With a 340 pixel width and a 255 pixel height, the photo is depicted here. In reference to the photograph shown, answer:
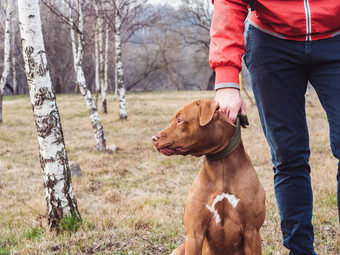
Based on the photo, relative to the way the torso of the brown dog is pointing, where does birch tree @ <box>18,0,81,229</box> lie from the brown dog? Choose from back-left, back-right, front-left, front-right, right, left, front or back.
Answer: back-right

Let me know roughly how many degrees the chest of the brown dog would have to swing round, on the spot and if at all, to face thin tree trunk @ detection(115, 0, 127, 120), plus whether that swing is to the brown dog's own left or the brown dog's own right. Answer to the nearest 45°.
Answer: approximately 180°

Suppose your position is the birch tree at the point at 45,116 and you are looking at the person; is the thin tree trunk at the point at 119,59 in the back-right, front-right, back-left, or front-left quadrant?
back-left

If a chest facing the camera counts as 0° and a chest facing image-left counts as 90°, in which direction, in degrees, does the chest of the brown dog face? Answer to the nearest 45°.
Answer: approximately 0°

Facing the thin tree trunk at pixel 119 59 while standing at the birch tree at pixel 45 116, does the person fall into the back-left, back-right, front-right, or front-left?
back-right
